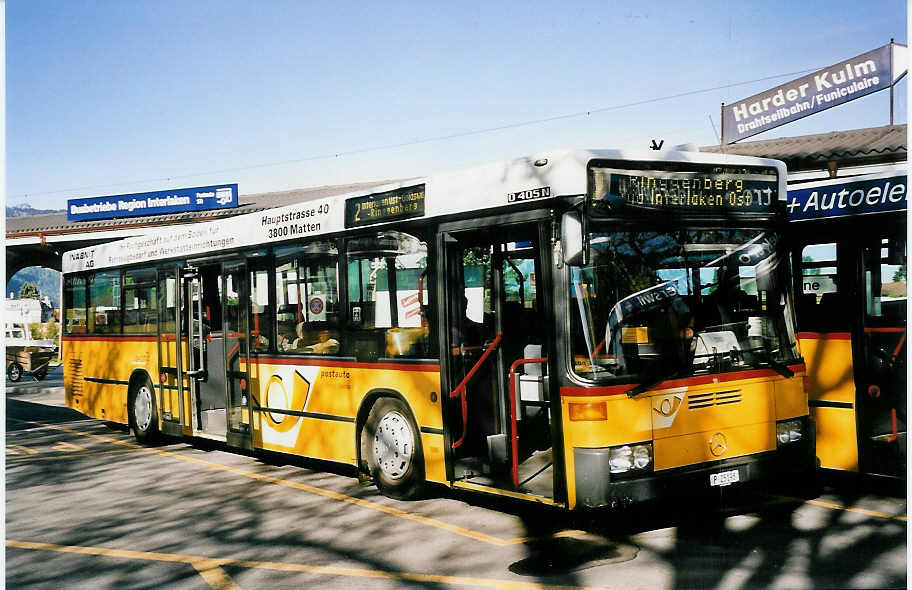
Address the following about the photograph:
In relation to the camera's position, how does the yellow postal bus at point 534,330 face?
facing the viewer and to the right of the viewer

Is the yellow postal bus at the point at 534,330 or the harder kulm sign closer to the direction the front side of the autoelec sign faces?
the yellow postal bus

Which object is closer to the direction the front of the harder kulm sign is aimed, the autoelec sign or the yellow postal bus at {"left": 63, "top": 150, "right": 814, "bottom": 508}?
the yellow postal bus

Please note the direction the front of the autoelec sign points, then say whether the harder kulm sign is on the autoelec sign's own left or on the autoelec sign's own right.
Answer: on the autoelec sign's own right

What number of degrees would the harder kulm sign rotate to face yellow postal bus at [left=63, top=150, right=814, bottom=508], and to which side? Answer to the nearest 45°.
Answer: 0° — it already faces it

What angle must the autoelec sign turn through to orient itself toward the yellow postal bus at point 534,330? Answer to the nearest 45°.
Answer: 0° — it already faces it

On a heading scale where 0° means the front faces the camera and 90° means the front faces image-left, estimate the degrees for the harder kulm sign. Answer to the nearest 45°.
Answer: approximately 45°

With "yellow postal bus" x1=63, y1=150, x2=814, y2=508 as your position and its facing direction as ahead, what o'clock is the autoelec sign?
The autoelec sign is roughly at 10 o'clock from the yellow postal bus.

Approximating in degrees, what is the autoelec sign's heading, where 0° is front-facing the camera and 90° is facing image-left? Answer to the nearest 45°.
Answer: approximately 45°
